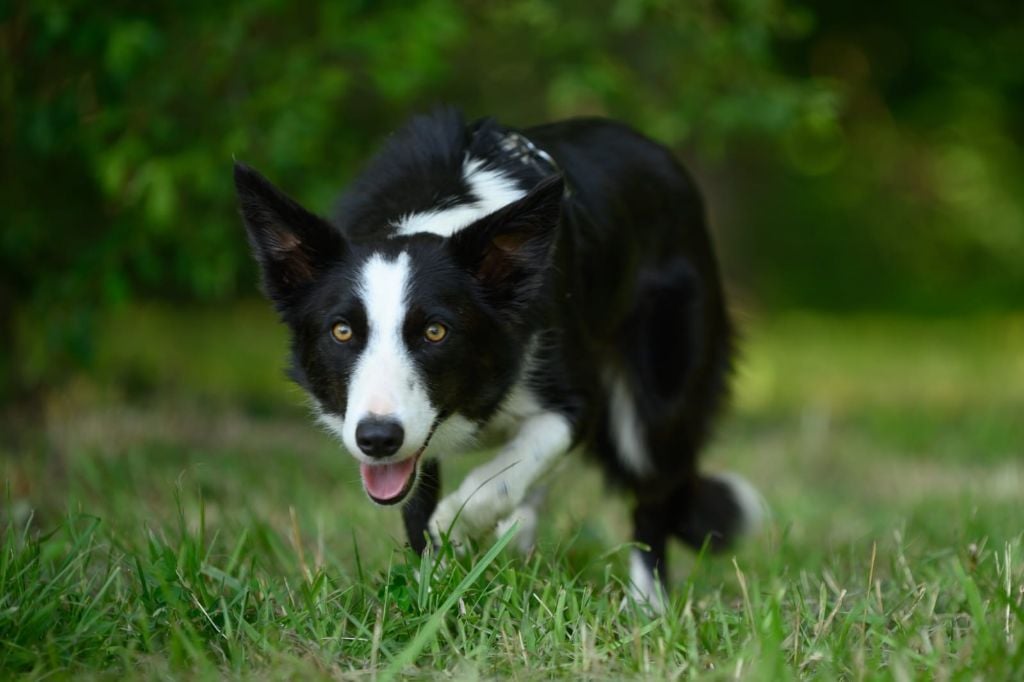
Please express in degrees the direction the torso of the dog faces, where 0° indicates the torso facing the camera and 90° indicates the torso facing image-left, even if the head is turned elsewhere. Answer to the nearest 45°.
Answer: approximately 45°
